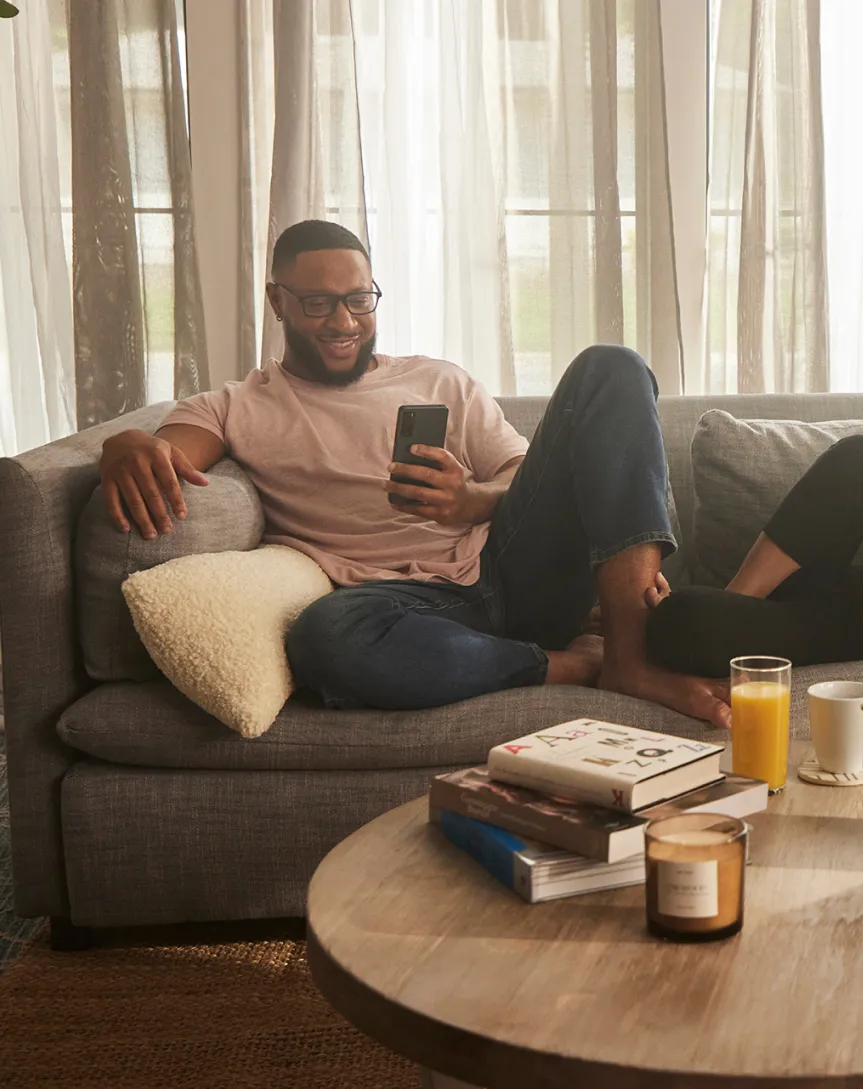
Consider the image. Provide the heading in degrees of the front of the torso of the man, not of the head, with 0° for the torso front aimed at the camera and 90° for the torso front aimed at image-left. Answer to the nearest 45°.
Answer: approximately 0°

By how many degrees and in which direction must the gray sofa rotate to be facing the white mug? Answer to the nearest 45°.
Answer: approximately 45° to its left

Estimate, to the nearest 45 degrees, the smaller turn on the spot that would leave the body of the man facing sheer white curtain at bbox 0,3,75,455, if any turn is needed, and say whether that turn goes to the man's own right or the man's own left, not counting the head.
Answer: approximately 135° to the man's own right

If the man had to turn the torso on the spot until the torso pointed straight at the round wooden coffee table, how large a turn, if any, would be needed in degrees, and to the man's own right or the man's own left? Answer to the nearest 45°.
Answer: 0° — they already face it

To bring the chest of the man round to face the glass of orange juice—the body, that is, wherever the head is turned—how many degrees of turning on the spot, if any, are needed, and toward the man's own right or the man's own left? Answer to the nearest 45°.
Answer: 0° — they already face it

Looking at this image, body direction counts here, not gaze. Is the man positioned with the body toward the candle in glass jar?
yes

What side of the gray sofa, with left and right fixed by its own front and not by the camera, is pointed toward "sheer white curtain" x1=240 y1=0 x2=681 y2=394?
back

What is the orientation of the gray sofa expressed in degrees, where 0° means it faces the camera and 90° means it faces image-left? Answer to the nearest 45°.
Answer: approximately 0°
